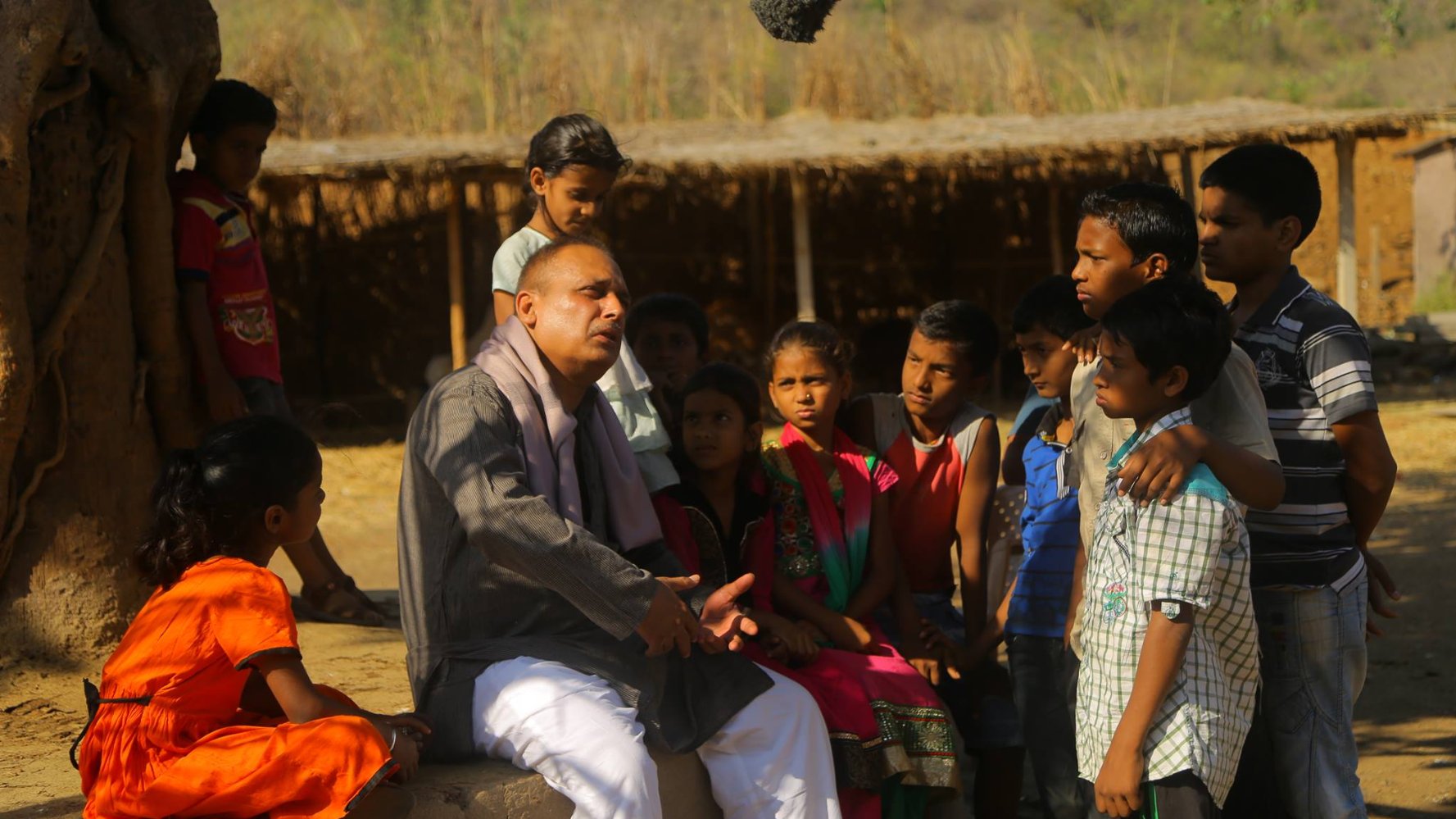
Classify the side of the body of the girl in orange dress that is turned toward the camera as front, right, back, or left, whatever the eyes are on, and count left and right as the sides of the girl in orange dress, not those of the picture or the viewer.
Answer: right

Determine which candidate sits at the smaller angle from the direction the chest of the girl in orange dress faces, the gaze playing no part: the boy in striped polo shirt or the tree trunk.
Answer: the boy in striped polo shirt

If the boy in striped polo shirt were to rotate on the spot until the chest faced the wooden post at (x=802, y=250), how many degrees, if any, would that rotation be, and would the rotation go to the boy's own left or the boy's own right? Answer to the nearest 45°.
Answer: approximately 90° to the boy's own right

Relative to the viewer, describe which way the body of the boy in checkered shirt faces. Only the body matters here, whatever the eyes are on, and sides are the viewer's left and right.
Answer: facing to the left of the viewer

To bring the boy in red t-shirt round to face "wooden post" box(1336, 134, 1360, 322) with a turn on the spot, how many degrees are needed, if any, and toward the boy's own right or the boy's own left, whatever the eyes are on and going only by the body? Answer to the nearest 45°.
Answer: approximately 90° to the boy's own left

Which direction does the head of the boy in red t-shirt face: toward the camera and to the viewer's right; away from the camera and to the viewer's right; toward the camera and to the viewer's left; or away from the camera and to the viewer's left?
toward the camera and to the viewer's right
